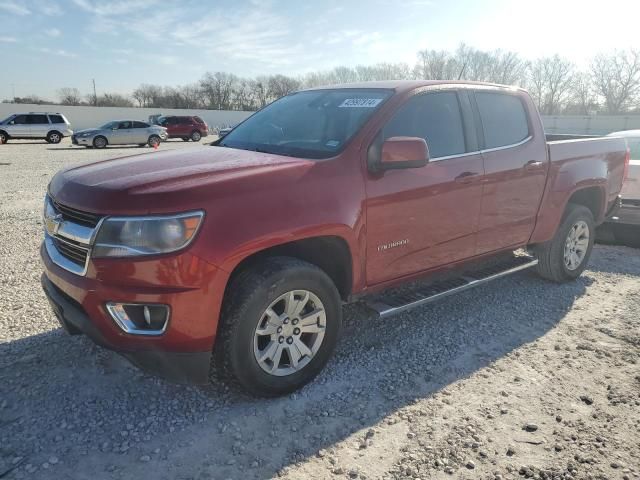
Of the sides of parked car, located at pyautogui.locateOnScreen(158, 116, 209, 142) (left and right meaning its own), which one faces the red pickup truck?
left

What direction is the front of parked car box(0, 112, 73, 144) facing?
to the viewer's left

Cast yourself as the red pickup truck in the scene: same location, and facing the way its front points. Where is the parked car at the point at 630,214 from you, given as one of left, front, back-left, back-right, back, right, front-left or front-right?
back

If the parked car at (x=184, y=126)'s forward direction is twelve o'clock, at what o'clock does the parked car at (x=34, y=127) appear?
the parked car at (x=34, y=127) is roughly at 11 o'clock from the parked car at (x=184, y=126).

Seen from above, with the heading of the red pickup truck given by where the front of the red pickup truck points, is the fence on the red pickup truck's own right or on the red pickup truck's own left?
on the red pickup truck's own right

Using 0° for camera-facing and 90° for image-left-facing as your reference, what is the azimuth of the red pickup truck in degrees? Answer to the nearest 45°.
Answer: approximately 45°

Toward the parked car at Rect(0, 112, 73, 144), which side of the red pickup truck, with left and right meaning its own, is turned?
right

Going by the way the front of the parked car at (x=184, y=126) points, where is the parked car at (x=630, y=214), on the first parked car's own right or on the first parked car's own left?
on the first parked car's own left
